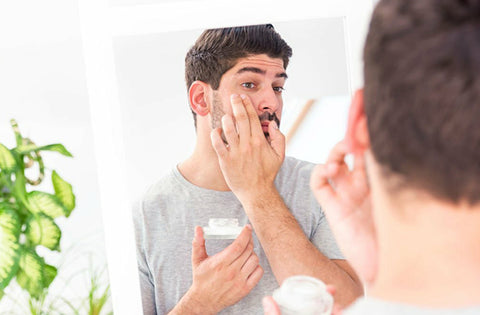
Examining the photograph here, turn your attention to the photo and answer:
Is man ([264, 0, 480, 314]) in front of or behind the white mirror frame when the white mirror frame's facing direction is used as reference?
in front

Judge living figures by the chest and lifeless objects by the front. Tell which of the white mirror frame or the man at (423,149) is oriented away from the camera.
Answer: the man

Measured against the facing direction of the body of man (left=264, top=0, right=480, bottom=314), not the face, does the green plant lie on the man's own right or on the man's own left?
on the man's own left

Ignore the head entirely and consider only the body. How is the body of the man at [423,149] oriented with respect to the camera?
away from the camera

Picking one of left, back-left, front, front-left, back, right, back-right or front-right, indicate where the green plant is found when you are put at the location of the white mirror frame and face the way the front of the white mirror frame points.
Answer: back-right

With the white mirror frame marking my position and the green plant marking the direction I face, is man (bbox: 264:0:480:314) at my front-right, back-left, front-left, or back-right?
back-left

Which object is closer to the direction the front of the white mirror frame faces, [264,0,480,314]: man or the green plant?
the man

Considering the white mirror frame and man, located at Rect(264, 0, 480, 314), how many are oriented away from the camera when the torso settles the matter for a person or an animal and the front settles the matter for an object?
1

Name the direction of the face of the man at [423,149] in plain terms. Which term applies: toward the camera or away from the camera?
away from the camera

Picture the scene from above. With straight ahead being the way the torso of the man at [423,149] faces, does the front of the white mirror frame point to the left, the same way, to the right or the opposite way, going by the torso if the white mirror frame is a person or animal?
the opposite way

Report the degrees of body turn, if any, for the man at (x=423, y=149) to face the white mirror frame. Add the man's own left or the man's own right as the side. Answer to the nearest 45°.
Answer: approximately 45° to the man's own left

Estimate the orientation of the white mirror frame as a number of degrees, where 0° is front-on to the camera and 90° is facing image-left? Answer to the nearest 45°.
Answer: approximately 0°
